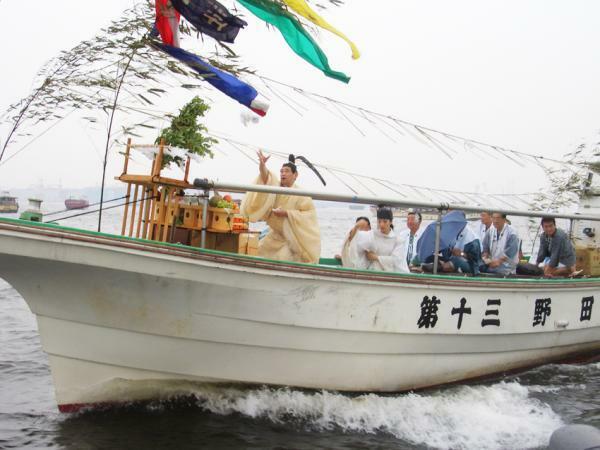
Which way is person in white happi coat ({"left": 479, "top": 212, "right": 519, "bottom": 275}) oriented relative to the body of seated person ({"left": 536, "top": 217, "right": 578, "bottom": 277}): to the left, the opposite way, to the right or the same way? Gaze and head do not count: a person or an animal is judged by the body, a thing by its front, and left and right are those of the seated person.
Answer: the same way

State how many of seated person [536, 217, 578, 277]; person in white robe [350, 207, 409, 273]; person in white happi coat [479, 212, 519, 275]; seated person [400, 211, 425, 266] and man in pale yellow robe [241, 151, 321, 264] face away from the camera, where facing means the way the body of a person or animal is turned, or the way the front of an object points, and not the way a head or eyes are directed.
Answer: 0

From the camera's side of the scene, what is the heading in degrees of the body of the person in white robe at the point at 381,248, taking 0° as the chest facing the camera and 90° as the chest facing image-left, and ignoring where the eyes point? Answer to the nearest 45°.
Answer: approximately 45°

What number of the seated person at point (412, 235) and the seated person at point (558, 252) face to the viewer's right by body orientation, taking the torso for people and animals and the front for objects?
0

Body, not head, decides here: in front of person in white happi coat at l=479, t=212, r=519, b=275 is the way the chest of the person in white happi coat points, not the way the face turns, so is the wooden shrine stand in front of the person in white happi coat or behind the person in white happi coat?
in front

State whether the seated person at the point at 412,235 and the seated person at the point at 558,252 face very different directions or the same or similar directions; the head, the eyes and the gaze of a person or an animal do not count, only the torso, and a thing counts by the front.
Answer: same or similar directions

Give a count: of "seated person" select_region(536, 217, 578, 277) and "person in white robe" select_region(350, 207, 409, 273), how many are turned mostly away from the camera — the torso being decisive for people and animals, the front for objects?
0

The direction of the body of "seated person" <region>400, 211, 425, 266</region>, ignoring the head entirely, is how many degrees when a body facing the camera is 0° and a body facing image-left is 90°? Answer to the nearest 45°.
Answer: approximately 45°

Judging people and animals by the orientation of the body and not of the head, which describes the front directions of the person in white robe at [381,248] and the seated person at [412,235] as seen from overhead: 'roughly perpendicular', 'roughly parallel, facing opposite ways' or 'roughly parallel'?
roughly parallel
